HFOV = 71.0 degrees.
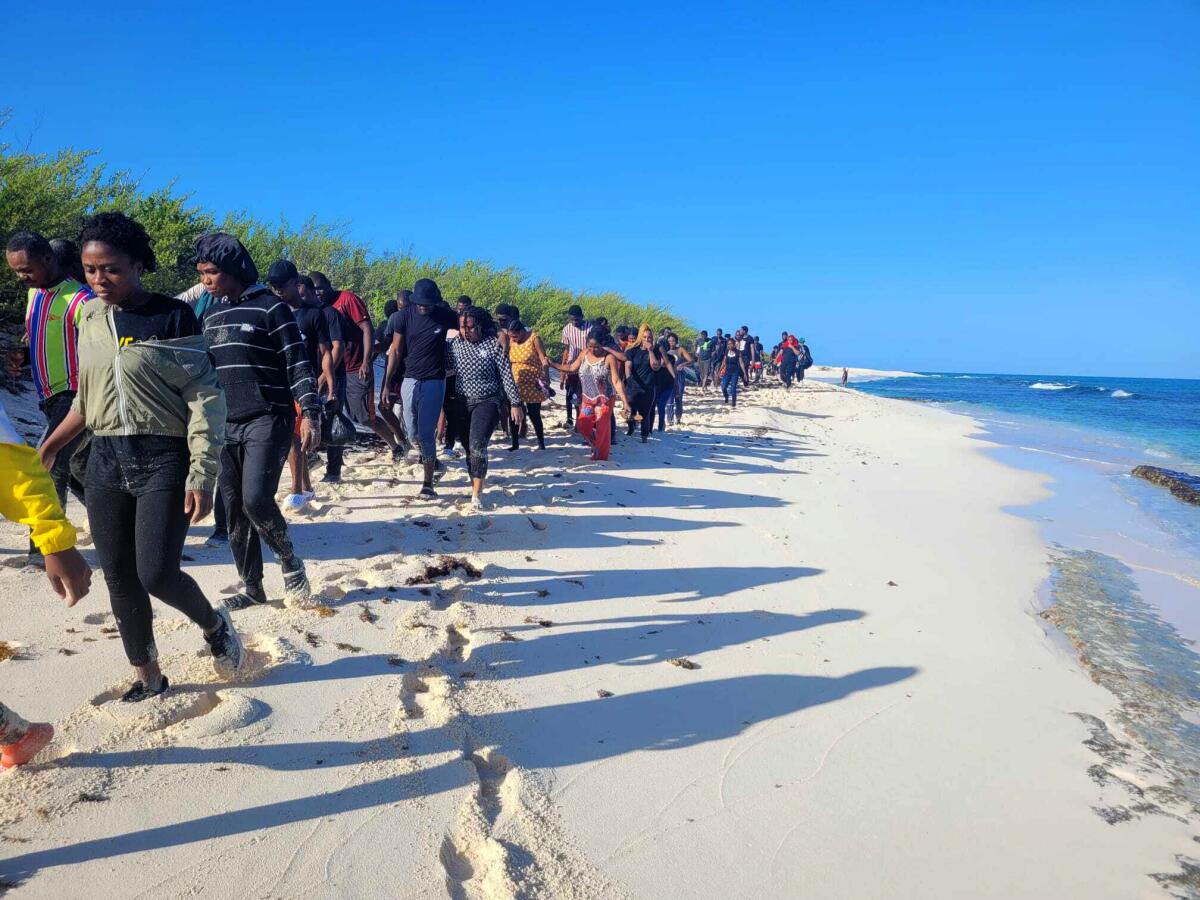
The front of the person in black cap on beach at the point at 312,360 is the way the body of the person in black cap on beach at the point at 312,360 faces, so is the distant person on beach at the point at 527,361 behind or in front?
behind

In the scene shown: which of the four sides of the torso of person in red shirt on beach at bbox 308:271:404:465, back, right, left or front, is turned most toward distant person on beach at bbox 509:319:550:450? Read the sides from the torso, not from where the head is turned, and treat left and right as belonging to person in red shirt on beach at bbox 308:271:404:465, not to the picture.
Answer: back

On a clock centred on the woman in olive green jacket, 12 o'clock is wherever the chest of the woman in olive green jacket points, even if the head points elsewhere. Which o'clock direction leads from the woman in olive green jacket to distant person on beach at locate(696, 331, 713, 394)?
The distant person on beach is roughly at 6 o'clock from the woman in olive green jacket.

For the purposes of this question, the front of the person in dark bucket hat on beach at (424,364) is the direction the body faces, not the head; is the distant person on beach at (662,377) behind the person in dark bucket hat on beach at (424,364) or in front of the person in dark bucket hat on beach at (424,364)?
behind

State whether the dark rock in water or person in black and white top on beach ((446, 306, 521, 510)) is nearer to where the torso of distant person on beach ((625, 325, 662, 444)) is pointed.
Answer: the person in black and white top on beach

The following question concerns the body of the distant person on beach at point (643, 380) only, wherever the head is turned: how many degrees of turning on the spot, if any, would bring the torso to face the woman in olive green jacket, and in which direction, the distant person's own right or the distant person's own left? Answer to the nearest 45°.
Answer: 0° — they already face them

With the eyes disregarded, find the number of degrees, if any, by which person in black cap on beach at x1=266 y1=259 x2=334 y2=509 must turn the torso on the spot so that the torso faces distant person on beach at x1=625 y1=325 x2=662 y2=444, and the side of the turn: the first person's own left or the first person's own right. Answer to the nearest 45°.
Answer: approximately 180°

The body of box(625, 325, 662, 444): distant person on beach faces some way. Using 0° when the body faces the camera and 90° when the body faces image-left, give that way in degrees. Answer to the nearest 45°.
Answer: approximately 0°

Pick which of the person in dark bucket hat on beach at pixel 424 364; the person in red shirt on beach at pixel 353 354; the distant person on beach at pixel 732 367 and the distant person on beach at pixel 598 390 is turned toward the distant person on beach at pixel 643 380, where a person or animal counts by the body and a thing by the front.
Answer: the distant person on beach at pixel 732 367

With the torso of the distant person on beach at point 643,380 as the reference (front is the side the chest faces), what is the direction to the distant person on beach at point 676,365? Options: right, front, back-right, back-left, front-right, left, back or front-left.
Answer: back

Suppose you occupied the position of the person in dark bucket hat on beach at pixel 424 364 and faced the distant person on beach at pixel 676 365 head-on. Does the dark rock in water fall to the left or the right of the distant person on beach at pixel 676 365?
right
